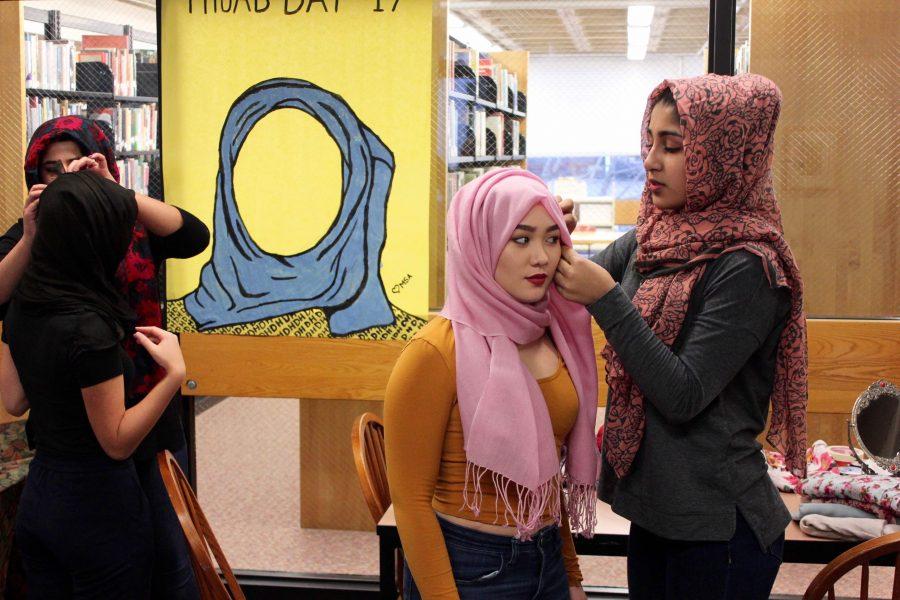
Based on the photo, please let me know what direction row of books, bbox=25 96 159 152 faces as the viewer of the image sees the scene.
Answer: facing the viewer

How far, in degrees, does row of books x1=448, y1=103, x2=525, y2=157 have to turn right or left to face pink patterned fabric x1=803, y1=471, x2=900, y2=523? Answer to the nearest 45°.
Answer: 0° — it already faces it

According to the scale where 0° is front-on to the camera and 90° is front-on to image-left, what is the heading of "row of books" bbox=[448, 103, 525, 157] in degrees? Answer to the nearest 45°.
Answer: approximately 315°

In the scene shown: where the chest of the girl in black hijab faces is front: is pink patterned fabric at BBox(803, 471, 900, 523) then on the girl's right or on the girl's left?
on the girl's right

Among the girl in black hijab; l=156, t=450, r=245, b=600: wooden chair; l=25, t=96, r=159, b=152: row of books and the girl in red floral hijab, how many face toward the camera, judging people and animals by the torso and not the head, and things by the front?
2

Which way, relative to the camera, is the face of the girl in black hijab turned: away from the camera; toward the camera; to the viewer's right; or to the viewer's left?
away from the camera
